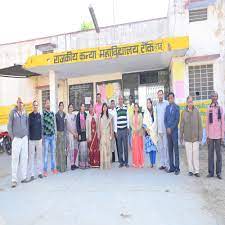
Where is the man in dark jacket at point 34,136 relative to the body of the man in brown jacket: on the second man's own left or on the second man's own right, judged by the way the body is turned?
on the second man's own right

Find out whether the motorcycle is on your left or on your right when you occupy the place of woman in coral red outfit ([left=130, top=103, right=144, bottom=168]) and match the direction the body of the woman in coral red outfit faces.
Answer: on your right

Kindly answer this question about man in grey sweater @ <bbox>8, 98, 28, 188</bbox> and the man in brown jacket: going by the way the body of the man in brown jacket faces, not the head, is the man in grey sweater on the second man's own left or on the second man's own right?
on the second man's own right

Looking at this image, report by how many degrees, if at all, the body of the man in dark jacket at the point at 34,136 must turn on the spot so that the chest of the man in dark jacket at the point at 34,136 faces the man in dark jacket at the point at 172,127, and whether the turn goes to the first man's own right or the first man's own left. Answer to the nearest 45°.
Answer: approximately 90° to the first man's own left

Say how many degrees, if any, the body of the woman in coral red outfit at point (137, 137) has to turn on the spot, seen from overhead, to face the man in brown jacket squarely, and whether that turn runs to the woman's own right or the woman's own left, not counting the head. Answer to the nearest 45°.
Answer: approximately 45° to the woman's own left

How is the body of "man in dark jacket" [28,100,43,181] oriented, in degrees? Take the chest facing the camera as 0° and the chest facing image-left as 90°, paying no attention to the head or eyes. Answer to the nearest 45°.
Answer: approximately 0°

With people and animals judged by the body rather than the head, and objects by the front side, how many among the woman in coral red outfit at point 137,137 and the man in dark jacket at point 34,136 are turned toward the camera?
2

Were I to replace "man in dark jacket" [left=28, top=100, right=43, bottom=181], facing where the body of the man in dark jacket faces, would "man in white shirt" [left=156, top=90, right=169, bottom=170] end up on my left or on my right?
on my left

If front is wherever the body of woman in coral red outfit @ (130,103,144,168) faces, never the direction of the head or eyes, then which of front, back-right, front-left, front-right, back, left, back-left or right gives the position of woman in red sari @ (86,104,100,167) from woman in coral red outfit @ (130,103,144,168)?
right

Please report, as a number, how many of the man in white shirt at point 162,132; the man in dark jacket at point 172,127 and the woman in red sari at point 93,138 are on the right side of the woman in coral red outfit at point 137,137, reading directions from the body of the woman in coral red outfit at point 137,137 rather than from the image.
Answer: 1

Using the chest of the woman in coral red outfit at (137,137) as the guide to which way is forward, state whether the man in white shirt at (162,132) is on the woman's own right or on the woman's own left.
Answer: on the woman's own left
